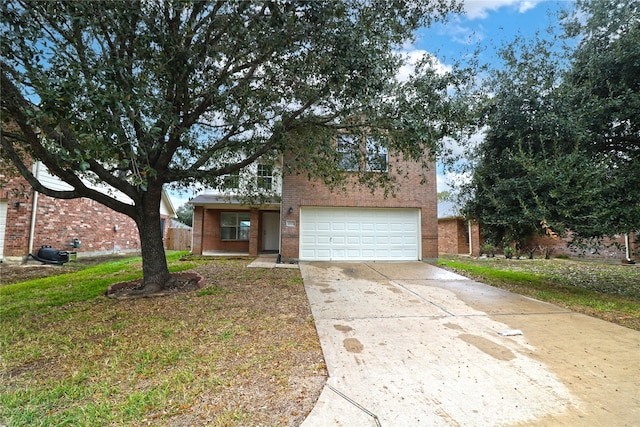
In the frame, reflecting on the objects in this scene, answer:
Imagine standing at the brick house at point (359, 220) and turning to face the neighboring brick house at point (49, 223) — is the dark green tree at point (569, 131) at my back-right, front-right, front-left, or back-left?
back-left

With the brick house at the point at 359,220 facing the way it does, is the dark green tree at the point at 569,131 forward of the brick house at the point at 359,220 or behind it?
forward

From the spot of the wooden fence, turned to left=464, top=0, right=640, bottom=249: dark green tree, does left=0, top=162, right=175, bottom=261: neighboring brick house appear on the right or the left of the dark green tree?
right

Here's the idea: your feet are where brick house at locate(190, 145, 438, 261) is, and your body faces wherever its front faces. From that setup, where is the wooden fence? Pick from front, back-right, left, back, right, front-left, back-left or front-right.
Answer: back-right

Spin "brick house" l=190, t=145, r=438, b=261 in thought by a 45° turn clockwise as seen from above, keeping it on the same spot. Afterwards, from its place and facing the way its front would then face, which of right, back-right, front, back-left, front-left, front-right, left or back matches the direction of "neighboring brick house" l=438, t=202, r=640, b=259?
back

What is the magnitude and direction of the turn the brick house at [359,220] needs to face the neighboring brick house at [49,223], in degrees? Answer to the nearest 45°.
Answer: approximately 90° to its right

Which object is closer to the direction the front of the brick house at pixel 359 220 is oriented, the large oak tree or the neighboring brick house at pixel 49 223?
the large oak tree

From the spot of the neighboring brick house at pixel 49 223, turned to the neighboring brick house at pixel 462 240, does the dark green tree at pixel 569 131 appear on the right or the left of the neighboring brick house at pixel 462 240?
right

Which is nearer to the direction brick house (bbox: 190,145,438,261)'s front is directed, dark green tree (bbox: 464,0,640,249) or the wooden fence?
the dark green tree

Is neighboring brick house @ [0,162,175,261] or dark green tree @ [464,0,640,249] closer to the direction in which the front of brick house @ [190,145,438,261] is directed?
the dark green tree

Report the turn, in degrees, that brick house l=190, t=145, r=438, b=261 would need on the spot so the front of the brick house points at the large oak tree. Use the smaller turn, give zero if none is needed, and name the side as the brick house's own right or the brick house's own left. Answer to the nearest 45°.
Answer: approximately 45° to the brick house's own right

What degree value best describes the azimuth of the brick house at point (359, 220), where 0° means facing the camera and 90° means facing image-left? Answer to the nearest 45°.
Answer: approximately 0°
